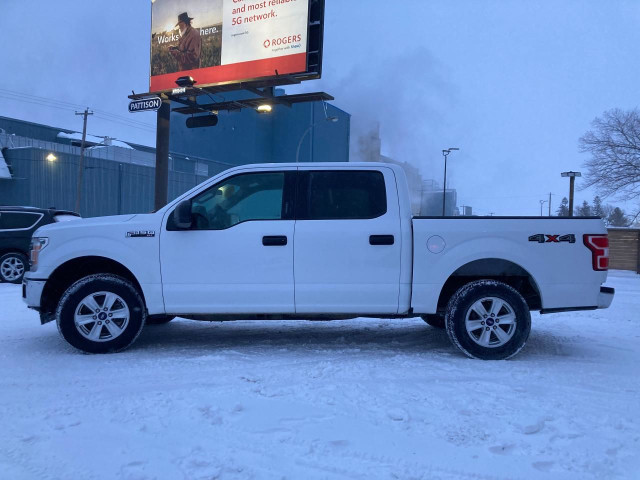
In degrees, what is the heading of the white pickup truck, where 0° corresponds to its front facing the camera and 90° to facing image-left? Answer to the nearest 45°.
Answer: approximately 90°

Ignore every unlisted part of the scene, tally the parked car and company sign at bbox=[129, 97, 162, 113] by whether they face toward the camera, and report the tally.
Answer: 1

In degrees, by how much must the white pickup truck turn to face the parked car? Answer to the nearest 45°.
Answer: approximately 45° to its right

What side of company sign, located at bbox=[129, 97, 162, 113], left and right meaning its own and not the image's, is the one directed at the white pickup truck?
front

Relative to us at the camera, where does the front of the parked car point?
facing to the left of the viewer

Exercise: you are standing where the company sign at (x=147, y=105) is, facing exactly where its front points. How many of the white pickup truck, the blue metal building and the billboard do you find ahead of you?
1

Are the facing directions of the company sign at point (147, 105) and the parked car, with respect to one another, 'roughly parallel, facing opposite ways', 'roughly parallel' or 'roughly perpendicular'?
roughly perpendicular

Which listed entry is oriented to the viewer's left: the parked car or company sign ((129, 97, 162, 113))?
the parked car

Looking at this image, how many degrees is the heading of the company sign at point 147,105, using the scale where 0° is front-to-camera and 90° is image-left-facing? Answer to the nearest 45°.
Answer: approximately 0°

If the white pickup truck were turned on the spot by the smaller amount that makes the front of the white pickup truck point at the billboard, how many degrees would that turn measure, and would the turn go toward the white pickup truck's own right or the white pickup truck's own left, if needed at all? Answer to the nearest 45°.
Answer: approximately 90° to the white pickup truck's own right
